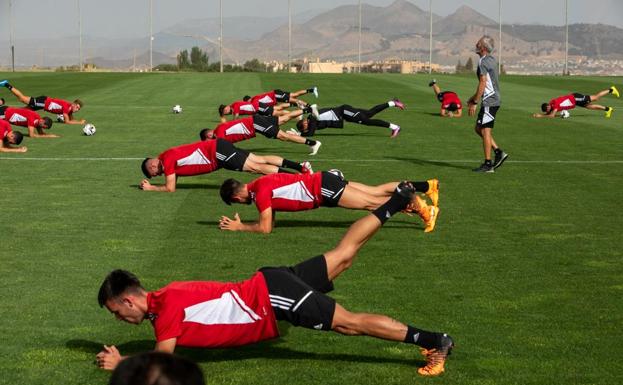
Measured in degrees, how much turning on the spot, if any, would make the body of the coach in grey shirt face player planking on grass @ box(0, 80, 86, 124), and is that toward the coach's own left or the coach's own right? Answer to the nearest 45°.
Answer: approximately 45° to the coach's own right

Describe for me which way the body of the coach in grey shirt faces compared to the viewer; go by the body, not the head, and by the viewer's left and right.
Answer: facing to the left of the viewer

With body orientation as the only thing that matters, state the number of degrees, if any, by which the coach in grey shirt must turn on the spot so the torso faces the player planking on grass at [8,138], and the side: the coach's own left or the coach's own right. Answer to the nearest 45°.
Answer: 0° — they already face them

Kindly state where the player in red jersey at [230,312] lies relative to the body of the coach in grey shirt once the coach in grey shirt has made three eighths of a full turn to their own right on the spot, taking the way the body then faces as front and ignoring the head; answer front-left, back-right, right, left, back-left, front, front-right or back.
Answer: back-right

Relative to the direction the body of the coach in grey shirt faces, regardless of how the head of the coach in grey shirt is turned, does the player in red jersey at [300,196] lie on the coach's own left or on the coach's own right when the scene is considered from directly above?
on the coach's own left

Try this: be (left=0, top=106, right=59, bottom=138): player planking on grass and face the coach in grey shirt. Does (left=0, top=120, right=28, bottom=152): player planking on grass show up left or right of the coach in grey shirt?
right
